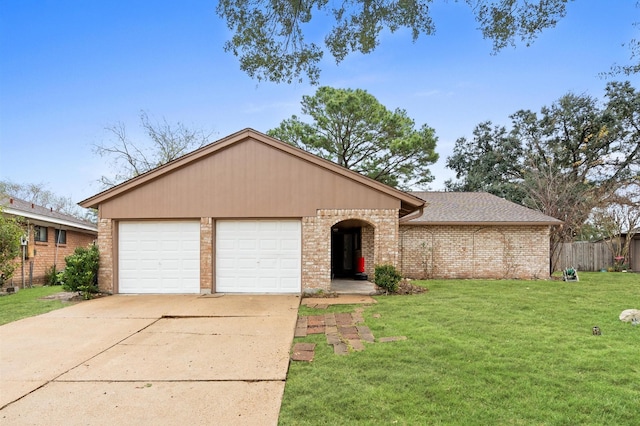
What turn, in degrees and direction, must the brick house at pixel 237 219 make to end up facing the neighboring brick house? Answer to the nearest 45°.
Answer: approximately 135° to its right

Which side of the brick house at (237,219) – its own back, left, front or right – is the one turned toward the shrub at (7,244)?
right

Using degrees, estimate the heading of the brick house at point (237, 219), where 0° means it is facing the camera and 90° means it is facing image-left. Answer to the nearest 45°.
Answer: approximately 0°

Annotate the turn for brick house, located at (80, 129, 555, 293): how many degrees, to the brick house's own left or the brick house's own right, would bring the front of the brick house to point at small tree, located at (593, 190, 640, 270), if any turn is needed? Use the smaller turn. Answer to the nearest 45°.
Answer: approximately 135° to the brick house's own left

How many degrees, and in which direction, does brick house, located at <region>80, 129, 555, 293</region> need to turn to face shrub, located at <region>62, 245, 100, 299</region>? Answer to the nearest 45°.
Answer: approximately 90° to its right

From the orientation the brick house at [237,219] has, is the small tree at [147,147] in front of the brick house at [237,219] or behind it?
behind

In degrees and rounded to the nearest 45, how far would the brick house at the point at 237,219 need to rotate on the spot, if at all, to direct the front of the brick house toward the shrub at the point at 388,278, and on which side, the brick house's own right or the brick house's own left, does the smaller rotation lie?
approximately 90° to the brick house's own left
